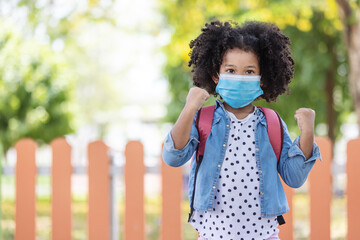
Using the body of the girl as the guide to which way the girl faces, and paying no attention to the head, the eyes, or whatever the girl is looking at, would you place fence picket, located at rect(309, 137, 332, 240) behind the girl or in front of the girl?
behind

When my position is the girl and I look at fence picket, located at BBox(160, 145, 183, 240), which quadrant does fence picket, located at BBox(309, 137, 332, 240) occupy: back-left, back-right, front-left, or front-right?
front-right

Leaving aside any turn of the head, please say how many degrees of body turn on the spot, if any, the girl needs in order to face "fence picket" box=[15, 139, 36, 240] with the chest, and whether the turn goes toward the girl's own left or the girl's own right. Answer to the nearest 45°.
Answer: approximately 135° to the girl's own right

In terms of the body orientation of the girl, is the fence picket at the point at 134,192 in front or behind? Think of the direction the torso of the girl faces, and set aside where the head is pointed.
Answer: behind

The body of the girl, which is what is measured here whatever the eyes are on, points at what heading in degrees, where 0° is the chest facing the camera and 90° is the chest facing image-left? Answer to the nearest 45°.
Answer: approximately 0°

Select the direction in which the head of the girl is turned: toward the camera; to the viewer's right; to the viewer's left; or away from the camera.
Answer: toward the camera

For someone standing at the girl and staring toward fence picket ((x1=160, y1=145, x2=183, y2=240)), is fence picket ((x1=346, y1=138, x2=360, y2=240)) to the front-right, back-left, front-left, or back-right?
front-right

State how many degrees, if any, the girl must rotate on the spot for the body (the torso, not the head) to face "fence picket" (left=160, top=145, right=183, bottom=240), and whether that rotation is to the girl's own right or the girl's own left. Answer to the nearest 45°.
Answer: approximately 180°

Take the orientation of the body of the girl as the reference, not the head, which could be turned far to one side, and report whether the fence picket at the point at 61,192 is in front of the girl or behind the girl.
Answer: behind

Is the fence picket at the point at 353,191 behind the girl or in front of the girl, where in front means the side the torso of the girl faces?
behind

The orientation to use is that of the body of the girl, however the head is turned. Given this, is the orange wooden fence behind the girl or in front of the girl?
behind

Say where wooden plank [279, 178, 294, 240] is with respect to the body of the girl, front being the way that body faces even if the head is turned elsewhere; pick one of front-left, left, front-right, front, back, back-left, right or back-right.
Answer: back
